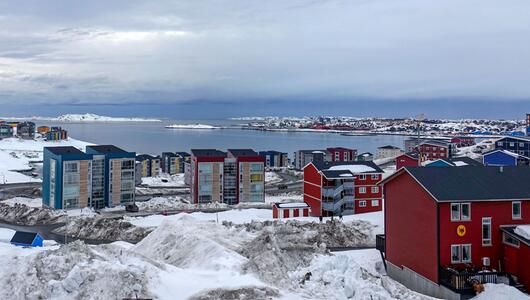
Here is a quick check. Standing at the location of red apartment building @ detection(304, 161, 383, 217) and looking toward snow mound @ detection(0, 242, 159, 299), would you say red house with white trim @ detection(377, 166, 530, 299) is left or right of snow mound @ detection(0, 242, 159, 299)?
left

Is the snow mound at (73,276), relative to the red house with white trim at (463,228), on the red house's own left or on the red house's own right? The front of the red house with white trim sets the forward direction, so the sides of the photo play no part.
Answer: on the red house's own right

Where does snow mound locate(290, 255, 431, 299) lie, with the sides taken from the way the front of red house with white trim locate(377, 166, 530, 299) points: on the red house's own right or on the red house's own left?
on the red house's own right

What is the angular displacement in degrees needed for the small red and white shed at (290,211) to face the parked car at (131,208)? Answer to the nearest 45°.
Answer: approximately 90° to its right

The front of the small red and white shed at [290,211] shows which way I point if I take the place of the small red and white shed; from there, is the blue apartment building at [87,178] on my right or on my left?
on my right
